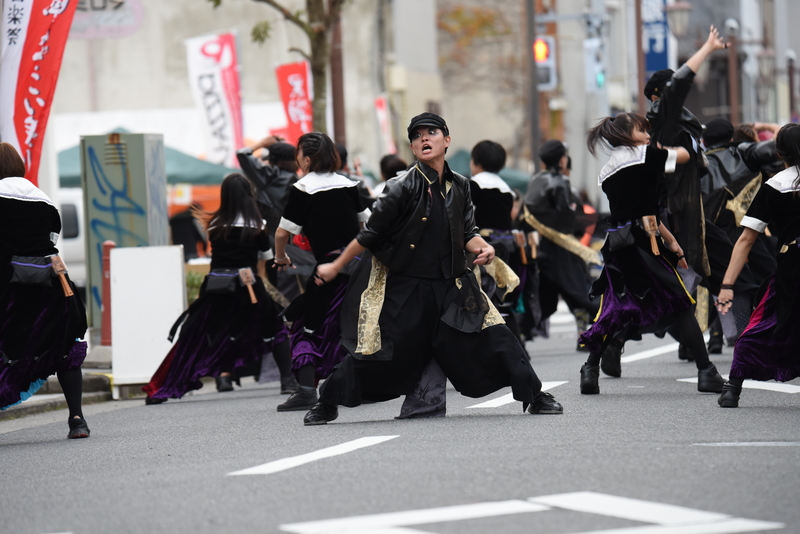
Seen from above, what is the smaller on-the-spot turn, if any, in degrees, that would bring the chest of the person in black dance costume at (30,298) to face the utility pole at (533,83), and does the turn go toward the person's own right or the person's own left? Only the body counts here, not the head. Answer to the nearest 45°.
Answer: approximately 45° to the person's own right

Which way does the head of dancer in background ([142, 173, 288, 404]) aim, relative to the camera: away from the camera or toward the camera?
away from the camera

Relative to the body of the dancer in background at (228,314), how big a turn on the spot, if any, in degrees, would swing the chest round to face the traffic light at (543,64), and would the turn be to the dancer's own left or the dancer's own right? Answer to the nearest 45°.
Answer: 0° — they already face it

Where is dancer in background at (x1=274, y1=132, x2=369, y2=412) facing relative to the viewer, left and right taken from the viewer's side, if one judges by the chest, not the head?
facing away from the viewer and to the left of the viewer

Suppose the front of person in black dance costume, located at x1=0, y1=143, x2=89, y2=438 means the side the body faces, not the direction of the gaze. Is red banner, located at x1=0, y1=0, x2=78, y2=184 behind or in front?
in front

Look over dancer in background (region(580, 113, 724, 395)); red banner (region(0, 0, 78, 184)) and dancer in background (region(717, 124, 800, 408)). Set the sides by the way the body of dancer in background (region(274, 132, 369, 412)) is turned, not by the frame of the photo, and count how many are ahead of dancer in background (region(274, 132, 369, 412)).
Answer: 1

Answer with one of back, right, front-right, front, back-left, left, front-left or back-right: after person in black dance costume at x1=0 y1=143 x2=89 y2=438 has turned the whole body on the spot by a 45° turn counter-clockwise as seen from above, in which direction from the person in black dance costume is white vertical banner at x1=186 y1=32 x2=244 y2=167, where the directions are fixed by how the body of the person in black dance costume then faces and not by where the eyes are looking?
front-right

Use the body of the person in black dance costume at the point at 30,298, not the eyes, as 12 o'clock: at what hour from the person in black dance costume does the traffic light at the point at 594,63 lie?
The traffic light is roughly at 1 o'clock from the person in black dance costume.

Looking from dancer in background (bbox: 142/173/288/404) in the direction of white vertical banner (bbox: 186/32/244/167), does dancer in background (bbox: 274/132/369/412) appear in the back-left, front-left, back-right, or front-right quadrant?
back-right

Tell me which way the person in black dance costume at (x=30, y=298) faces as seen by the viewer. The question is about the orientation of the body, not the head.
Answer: away from the camera

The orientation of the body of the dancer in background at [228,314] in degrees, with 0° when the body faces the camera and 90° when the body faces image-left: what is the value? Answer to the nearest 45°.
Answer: approximately 180°

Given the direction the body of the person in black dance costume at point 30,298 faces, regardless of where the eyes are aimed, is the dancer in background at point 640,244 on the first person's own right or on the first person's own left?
on the first person's own right
